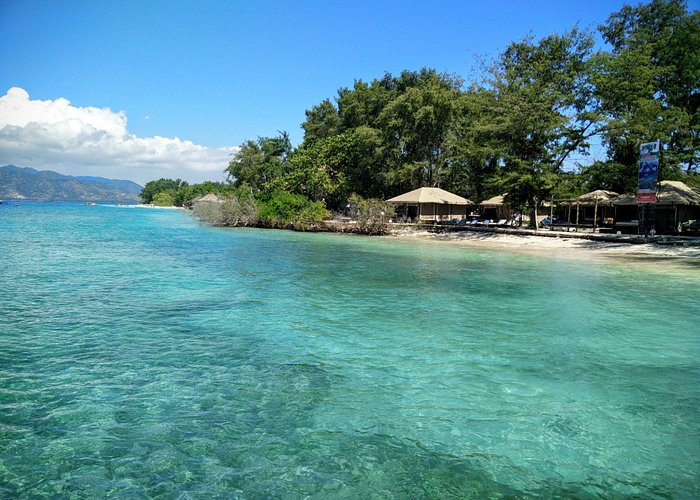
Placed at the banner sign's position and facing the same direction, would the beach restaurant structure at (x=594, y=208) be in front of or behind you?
behind

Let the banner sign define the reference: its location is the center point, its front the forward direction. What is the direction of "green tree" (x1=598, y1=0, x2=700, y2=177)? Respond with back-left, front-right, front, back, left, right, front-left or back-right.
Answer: back

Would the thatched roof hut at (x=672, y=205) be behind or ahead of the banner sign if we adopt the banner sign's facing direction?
behind

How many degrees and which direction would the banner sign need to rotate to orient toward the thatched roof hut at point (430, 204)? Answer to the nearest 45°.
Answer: approximately 135° to its right

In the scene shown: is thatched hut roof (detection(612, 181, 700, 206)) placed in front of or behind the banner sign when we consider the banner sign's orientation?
behind

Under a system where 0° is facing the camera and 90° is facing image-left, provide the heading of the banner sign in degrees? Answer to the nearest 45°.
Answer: approximately 0°

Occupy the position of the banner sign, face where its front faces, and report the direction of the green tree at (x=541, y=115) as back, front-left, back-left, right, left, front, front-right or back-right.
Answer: back-right

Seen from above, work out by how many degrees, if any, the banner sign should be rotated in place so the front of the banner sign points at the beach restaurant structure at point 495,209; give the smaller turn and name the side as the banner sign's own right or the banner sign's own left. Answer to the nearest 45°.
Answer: approximately 135° to the banner sign's own right
